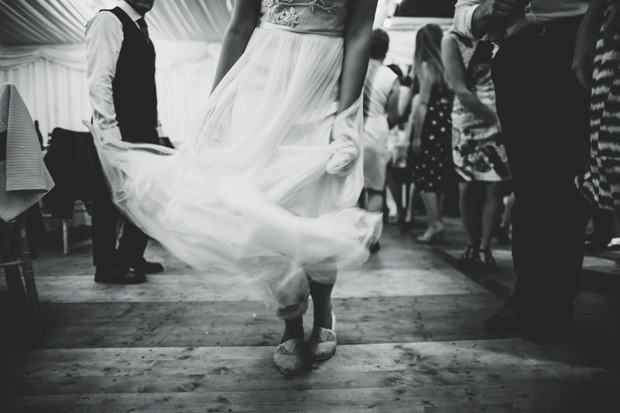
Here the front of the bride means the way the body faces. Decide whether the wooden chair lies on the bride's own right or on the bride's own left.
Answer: on the bride's own right

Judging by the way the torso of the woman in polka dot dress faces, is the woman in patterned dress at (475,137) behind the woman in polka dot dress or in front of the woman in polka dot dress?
behind

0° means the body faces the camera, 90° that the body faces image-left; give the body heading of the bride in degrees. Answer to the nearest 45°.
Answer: approximately 0°

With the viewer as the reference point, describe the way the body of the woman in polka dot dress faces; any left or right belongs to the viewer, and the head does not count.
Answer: facing away from the viewer and to the left of the viewer

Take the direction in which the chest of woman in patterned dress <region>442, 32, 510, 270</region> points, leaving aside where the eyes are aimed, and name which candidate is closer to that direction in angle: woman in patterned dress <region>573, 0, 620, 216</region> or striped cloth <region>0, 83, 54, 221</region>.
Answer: the woman in patterned dress

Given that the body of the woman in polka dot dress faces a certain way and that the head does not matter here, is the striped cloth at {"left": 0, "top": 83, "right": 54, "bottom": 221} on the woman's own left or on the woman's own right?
on the woman's own left

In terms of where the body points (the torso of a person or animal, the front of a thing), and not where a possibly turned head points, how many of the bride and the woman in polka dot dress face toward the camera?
1

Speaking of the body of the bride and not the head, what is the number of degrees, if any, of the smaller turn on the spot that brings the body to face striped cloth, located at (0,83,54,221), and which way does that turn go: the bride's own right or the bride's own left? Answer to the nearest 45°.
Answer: approximately 135° to the bride's own right
